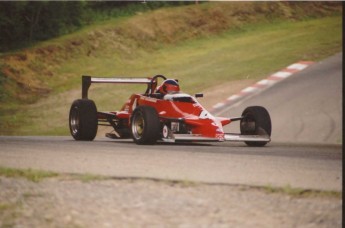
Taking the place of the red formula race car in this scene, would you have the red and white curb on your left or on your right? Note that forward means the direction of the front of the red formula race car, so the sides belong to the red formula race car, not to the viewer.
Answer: on your left

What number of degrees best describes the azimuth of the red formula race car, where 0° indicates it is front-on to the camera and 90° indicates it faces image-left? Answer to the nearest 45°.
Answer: approximately 315°
